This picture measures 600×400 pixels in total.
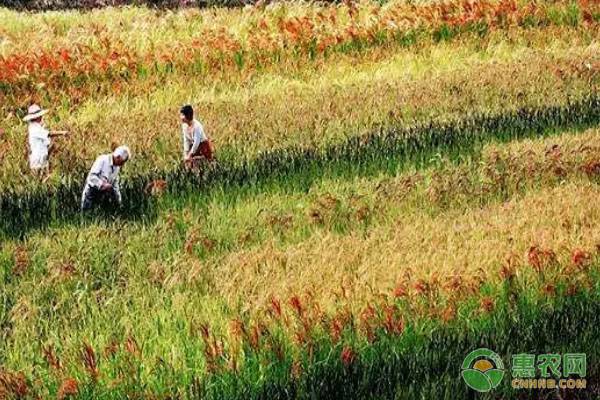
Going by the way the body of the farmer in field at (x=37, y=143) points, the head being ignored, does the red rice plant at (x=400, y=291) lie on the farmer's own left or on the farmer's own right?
on the farmer's own right

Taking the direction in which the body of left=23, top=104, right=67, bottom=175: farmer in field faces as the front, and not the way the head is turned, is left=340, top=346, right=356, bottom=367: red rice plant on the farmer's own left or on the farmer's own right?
on the farmer's own right

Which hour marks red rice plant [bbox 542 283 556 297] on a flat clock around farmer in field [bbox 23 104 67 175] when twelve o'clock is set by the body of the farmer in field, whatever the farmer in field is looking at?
The red rice plant is roughly at 2 o'clock from the farmer in field.

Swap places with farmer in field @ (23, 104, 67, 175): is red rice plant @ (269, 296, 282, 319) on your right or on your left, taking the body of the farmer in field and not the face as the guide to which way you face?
on your right

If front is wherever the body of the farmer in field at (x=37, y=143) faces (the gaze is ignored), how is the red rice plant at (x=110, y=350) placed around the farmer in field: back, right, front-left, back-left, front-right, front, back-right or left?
right

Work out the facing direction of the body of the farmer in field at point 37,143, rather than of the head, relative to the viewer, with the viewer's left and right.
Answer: facing to the right of the viewer

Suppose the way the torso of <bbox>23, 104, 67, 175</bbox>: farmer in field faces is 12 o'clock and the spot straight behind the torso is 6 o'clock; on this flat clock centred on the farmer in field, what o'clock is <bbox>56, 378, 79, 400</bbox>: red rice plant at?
The red rice plant is roughly at 3 o'clock from the farmer in field.

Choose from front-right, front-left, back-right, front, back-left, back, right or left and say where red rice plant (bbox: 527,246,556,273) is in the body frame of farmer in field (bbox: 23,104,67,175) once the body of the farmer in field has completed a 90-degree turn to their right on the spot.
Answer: front-left

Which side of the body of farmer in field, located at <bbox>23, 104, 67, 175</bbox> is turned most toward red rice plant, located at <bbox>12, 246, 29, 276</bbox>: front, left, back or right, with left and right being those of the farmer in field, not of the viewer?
right

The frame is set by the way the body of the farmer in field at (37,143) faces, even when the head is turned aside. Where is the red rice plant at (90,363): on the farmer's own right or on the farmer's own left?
on the farmer's own right

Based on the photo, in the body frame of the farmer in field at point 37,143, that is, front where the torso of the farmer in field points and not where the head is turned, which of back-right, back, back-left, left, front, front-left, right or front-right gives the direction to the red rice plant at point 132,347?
right

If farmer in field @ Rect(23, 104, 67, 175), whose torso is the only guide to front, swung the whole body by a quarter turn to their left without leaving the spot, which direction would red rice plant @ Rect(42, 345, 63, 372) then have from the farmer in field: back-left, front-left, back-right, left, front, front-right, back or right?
back

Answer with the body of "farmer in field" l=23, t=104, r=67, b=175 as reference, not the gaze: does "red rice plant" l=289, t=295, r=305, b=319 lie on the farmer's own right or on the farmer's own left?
on the farmer's own right
